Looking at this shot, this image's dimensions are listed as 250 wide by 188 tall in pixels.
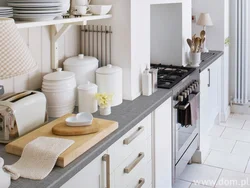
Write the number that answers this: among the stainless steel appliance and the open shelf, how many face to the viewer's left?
0

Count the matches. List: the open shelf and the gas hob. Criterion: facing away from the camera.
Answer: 0

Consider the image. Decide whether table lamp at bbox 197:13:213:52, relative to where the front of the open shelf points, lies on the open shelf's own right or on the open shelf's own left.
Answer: on the open shelf's own left

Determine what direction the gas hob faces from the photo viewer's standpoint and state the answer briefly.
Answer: facing the viewer and to the right of the viewer

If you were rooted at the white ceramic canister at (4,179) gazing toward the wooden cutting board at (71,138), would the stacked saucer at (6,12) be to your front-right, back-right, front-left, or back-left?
front-left

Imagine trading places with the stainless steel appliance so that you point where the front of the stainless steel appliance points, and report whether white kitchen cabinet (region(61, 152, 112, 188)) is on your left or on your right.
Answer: on your right

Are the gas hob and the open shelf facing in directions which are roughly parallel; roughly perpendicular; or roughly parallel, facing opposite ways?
roughly parallel
